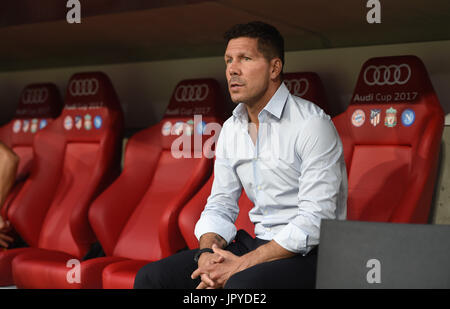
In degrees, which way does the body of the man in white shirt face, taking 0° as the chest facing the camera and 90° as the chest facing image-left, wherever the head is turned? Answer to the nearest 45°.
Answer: approximately 45°

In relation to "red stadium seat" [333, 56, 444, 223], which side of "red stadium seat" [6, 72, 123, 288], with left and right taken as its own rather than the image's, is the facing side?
left

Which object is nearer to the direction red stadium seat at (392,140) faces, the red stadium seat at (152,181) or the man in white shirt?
the man in white shirt

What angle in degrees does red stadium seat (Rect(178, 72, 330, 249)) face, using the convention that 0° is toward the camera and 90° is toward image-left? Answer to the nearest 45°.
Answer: approximately 45°

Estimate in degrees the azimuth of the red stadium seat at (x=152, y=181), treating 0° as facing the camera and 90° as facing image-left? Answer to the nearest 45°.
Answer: approximately 45°

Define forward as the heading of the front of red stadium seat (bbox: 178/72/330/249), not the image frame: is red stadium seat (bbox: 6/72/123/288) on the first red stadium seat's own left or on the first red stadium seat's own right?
on the first red stadium seat's own right

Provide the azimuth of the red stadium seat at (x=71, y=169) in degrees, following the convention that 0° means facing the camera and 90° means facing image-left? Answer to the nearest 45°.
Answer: approximately 45°
